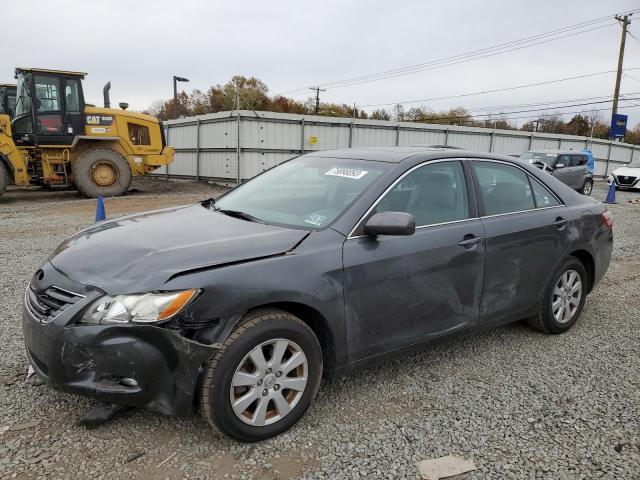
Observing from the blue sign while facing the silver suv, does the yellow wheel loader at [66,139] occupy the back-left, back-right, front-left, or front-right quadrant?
front-right

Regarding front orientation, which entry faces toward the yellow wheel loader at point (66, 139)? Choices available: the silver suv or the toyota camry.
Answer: the silver suv

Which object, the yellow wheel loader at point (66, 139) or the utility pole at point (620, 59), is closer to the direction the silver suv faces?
the yellow wheel loader

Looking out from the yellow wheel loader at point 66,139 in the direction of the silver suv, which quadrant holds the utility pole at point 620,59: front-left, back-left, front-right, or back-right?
front-left

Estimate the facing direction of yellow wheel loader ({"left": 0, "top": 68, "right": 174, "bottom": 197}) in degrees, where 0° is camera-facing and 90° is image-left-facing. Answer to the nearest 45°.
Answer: approximately 90°

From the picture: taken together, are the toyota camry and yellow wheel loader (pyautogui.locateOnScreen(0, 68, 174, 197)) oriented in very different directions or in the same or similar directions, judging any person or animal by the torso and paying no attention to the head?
same or similar directions

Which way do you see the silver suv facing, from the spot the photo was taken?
facing the viewer and to the left of the viewer

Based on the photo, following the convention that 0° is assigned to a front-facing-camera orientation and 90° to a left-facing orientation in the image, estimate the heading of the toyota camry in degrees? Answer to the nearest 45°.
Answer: approximately 45°

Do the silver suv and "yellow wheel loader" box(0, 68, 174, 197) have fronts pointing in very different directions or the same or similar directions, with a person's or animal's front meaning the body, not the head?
same or similar directions

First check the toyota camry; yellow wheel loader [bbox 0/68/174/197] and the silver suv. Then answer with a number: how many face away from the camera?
0

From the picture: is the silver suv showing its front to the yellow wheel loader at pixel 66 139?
yes

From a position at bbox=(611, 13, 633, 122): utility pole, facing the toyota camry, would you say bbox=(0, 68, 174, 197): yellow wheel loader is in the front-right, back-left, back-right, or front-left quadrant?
front-right

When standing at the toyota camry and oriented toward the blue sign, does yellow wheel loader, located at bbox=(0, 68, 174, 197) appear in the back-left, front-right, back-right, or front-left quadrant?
front-left

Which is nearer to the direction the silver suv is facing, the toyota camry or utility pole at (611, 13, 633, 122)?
the toyota camry
